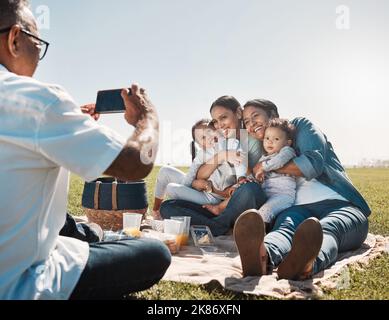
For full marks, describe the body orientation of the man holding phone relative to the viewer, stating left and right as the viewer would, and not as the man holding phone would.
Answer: facing away from the viewer and to the right of the viewer

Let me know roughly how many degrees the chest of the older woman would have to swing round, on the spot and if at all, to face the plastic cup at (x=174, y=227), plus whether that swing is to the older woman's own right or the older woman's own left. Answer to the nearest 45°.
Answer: approximately 45° to the older woman's own right

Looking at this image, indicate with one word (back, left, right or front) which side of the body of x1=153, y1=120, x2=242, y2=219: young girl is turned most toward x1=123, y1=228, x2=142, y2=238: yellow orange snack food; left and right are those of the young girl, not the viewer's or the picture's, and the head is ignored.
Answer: front

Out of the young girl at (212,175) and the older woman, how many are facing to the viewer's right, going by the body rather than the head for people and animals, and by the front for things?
0

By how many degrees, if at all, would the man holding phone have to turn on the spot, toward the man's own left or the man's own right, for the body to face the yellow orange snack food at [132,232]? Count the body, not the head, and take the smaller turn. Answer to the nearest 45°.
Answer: approximately 45° to the man's own left

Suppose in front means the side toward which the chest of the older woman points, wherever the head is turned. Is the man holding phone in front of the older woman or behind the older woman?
in front

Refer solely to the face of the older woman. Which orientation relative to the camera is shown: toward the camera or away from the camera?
toward the camera

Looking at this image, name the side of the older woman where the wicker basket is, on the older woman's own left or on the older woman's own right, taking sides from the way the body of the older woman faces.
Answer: on the older woman's own right

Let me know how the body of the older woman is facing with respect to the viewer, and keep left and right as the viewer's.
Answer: facing the viewer and to the left of the viewer

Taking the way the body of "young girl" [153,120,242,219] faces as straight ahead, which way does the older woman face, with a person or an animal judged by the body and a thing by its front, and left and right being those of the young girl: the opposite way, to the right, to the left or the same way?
the same way

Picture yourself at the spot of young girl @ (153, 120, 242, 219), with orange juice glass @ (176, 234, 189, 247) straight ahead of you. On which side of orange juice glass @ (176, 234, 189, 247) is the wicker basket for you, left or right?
right

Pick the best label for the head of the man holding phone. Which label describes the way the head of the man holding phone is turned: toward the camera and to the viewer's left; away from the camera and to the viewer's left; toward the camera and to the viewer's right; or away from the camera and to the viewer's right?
away from the camera and to the viewer's right

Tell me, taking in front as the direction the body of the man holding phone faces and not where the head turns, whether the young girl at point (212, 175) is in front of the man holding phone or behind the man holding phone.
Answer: in front

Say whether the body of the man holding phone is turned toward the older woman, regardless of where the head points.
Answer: yes

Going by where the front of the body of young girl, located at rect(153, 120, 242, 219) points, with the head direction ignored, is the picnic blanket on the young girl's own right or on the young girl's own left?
on the young girl's own left

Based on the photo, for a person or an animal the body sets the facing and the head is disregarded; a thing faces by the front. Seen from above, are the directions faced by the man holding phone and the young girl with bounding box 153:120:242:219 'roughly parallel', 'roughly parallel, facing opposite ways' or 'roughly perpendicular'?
roughly parallel, facing opposite ways
